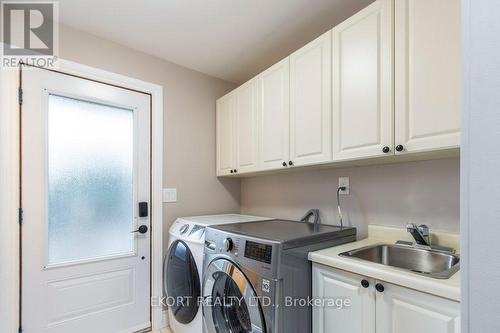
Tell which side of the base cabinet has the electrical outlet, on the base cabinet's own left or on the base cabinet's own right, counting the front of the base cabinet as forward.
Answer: on the base cabinet's own right

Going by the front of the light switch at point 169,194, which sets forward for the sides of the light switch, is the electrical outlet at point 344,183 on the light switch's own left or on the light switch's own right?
on the light switch's own left

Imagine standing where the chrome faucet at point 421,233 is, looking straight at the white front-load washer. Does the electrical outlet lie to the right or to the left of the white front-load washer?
right

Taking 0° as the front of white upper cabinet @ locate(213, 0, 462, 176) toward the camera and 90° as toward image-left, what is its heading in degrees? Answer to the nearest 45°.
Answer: approximately 45°

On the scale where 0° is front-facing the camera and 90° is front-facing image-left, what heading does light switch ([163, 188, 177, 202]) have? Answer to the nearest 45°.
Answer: approximately 0°
